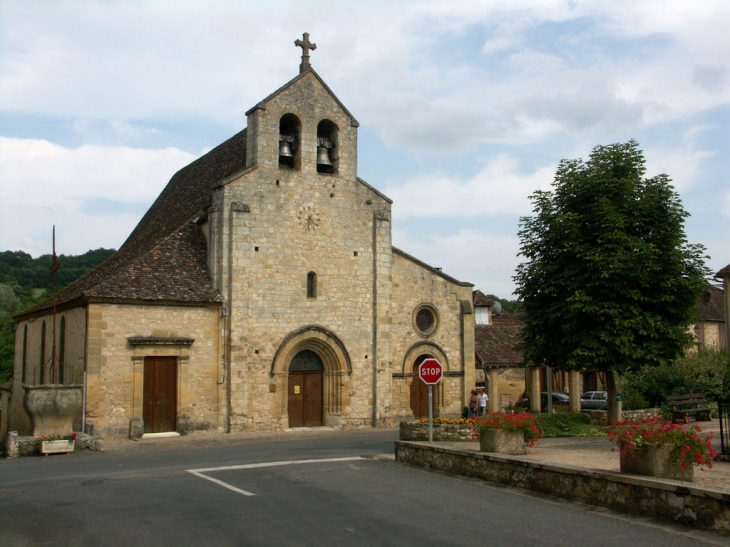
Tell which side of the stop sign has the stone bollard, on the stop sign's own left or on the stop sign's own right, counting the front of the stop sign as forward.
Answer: on the stop sign's own right

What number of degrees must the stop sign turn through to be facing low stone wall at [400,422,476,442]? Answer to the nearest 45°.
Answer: approximately 180°

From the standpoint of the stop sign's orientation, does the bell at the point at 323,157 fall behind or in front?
behind

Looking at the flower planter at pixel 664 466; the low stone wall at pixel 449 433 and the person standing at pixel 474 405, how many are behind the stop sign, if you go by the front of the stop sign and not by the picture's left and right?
2

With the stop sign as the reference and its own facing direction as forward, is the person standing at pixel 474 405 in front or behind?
behind

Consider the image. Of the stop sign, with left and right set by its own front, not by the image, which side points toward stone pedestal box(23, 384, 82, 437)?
right

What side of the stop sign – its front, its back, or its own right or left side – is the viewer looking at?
front

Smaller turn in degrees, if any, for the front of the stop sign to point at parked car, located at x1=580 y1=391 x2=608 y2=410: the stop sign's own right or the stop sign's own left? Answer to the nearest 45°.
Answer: approximately 180°
